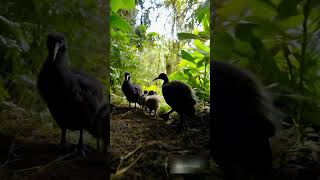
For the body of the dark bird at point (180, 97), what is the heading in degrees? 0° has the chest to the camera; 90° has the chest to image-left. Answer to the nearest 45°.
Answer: approximately 90°
